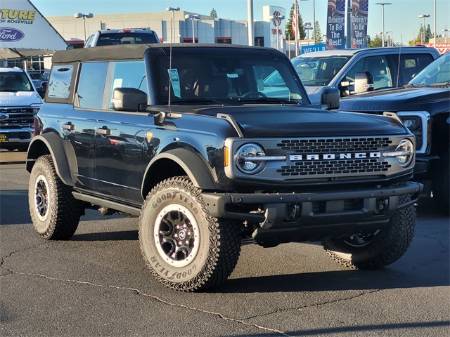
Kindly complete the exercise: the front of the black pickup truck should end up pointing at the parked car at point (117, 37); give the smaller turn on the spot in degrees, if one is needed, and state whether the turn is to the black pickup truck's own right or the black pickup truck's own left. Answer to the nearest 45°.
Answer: approximately 90° to the black pickup truck's own right

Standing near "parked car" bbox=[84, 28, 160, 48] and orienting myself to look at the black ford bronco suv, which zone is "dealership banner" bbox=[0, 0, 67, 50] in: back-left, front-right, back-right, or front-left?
back-right

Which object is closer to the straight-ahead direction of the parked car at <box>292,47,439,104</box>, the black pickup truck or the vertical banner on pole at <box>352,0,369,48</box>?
the black pickup truck

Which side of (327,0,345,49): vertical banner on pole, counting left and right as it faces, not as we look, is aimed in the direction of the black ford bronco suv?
front

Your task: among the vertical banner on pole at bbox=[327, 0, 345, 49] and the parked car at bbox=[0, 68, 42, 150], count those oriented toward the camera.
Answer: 2

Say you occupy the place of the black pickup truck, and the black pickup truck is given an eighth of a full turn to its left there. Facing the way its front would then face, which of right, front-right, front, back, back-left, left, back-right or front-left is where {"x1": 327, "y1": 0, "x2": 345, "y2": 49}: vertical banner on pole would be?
back

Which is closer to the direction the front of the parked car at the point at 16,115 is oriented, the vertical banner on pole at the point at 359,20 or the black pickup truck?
the black pickup truck

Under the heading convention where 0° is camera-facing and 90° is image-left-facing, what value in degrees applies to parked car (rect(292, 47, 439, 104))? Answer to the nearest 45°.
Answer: approximately 45°

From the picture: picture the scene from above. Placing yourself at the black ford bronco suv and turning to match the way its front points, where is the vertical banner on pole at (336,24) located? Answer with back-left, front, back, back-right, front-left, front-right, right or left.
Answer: back-left

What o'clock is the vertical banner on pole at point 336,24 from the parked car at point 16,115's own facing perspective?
The vertical banner on pole is roughly at 8 o'clock from the parked car.

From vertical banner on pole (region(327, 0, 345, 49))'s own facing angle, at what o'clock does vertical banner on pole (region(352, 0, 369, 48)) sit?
vertical banner on pole (region(352, 0, 369, 48)) is roughly at 8 o'clock from vertical banner on pole (region(327, 0, 345, 49)).

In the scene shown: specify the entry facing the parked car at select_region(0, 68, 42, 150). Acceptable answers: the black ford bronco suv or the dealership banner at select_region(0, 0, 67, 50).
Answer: the dealership banner
